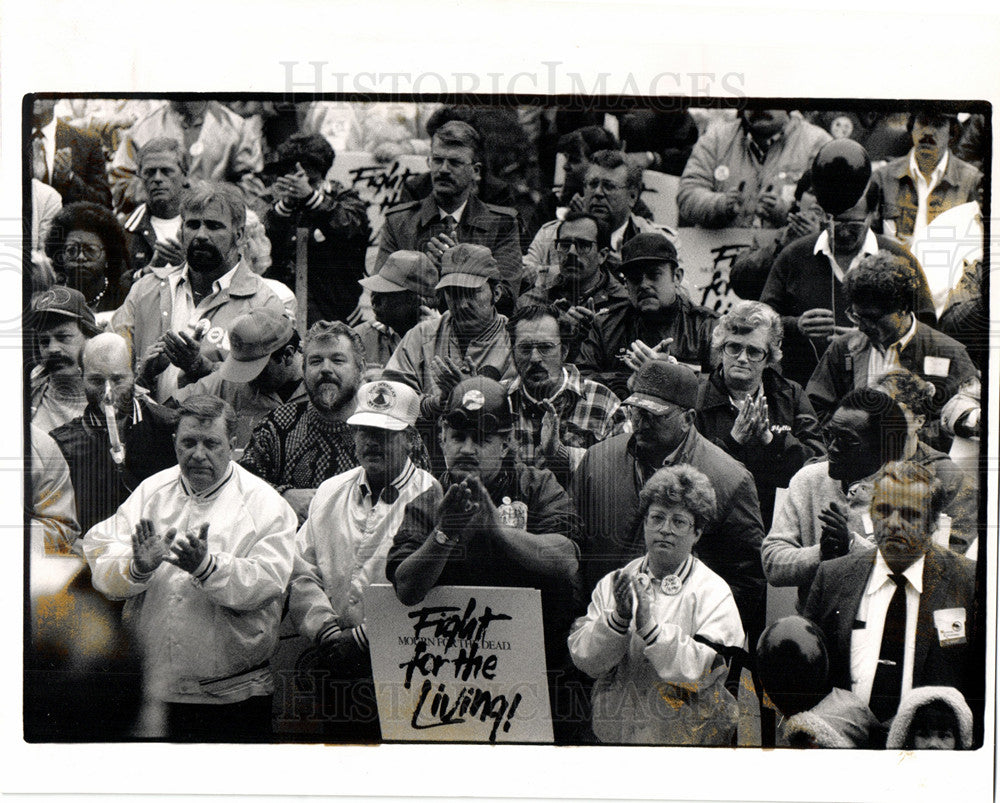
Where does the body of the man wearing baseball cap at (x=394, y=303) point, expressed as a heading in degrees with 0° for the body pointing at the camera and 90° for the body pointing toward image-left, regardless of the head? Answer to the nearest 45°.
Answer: approximately 45°

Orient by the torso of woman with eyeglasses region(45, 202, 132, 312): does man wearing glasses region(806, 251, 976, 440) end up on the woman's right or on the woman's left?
on the woman's left

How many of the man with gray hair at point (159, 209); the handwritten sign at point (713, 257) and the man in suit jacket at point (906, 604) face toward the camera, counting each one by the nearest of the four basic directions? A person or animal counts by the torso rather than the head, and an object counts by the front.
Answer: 3

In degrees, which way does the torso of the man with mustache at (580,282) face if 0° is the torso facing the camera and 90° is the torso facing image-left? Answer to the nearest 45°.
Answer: approximately 45°

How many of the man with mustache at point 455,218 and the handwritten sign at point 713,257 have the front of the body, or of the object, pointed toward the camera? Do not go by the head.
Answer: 2

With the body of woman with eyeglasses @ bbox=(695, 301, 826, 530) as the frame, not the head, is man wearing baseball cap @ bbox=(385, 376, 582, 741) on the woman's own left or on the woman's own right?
on the woman's own right

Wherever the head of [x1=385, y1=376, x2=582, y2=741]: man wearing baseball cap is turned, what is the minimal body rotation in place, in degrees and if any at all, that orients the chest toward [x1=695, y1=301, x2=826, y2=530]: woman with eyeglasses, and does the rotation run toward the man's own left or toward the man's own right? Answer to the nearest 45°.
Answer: approximately 90° to the man's own left

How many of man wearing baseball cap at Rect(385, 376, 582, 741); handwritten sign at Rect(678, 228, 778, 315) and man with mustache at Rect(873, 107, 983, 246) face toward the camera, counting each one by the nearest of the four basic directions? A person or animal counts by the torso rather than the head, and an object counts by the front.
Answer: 3

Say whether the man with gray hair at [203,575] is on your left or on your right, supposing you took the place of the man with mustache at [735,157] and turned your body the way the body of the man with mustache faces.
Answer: on your right

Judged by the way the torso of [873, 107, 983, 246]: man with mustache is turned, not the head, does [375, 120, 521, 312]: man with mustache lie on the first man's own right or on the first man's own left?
on the first man's own right

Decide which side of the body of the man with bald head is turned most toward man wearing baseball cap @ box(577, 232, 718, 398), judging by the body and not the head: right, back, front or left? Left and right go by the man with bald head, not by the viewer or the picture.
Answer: left
